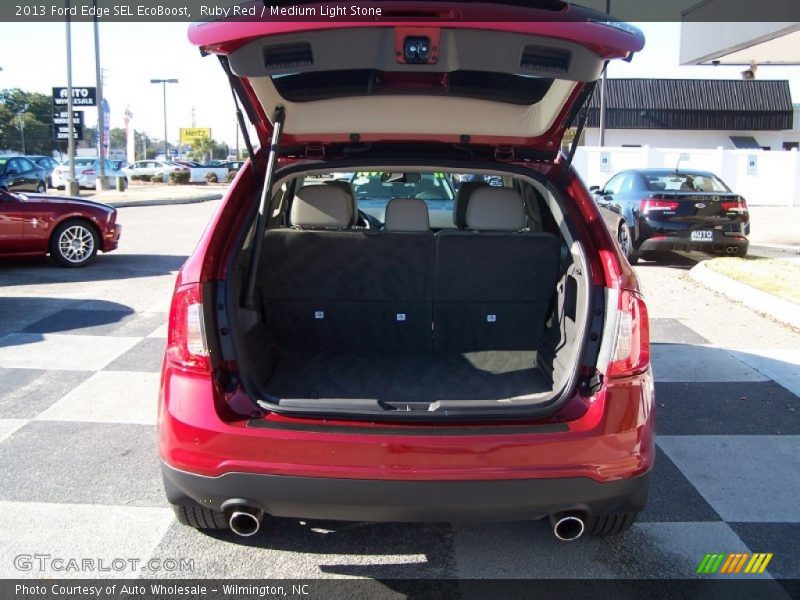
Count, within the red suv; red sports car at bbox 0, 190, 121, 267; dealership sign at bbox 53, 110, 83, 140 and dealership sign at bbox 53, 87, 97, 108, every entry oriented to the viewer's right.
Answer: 1

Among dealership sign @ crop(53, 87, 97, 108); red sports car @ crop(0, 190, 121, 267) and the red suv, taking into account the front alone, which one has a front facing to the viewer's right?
the red sports car

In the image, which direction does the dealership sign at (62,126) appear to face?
toward the camera

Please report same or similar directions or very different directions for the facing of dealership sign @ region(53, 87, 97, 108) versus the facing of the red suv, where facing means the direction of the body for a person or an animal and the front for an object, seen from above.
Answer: very different directions

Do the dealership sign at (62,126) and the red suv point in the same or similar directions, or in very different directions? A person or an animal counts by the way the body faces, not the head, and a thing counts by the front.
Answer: very different directions

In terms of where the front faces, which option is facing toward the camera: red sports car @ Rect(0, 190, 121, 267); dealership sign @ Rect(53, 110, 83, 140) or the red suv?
the dealership sign

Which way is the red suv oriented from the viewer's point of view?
away from the camera

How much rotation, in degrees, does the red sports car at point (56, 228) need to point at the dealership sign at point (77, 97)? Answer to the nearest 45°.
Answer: approximately 90° to its left

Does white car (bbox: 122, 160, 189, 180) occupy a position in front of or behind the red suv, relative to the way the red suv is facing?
in front

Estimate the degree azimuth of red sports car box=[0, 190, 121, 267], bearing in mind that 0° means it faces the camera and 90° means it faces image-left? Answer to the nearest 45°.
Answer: approximately 270°

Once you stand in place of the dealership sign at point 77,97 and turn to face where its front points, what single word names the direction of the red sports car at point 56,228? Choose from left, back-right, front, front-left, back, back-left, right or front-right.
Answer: front

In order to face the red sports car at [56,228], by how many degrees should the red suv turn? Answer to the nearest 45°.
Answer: approximately 45° to its left

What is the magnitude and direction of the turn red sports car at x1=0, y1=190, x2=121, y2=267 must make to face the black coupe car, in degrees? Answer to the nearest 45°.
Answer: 0° — it already faces it

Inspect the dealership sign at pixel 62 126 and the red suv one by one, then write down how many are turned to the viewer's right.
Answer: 0

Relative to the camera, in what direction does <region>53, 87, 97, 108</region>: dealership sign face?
facing the viewer

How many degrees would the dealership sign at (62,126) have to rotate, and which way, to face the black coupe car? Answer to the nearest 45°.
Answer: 0° — it already faces it
